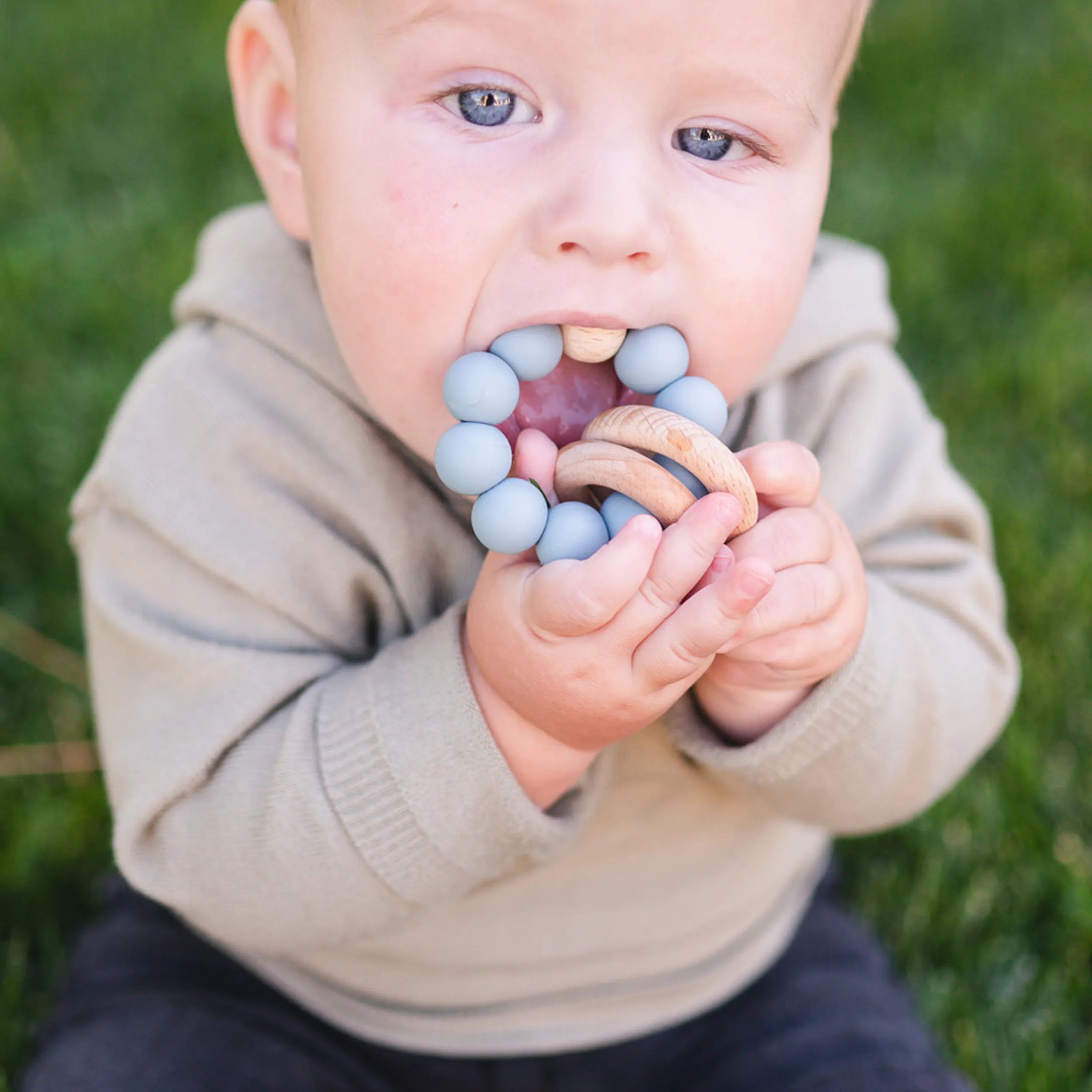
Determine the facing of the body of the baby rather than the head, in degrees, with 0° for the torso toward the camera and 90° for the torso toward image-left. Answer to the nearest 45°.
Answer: approximately 0°

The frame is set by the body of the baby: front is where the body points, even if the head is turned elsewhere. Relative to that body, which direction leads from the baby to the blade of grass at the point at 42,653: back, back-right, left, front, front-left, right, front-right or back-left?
back-right
